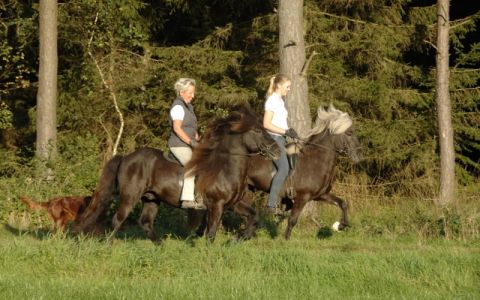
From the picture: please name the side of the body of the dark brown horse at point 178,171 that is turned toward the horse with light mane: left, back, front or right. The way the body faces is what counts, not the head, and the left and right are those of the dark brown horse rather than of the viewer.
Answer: front

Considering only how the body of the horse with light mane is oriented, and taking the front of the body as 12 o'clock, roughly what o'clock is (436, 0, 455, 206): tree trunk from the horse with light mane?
The tree trunk is roughly at 10 o'clock from the horse with light mane.

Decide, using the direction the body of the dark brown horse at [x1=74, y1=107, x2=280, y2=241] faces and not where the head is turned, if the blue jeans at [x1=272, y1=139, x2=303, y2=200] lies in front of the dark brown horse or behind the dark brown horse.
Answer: in front

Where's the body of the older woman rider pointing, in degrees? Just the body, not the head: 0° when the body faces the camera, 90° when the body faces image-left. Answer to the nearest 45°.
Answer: approximately 270°

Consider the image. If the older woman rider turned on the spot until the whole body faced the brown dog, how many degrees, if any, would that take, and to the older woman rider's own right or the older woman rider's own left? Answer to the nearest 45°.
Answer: approximately 135° to the older woman rider's own left

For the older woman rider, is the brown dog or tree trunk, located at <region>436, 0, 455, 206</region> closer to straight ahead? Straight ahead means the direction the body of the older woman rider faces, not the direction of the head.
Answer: the tree trunk

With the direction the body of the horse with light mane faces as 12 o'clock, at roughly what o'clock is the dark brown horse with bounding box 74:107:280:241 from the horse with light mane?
The dark brown horse is roughly at 5 o'clock from the horse with light mane.

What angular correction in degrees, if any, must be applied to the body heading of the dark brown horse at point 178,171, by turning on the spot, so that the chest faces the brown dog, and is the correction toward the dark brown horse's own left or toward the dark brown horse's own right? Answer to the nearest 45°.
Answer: approximately 135° to the dark brown horse's own left

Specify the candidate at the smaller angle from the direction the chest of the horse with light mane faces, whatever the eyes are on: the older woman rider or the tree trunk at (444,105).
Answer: the tree trunk

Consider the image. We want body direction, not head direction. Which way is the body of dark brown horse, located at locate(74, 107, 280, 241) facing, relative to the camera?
to the viewer's right

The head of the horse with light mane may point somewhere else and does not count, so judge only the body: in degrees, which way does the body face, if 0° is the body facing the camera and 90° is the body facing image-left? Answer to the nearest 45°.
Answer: approximately 270°

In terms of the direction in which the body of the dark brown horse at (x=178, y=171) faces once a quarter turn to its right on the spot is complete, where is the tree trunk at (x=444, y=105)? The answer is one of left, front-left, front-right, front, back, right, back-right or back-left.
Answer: back-left

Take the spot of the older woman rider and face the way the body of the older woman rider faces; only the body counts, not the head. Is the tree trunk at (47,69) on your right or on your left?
on your left

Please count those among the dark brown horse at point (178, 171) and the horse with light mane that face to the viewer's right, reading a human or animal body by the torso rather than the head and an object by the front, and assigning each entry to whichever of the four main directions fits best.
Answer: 2
